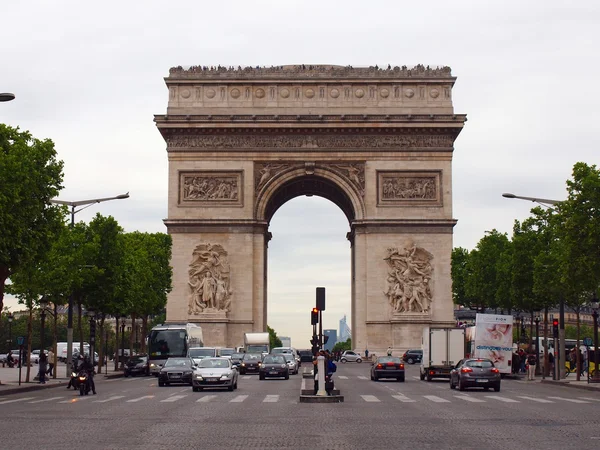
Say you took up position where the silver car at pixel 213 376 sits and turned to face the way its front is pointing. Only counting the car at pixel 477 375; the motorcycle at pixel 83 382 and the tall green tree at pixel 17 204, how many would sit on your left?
1

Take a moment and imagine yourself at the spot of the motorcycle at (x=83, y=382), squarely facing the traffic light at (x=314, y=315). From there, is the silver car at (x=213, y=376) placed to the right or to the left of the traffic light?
left

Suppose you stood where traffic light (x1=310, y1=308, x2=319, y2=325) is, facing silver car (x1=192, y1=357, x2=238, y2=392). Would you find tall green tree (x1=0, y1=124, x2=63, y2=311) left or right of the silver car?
left

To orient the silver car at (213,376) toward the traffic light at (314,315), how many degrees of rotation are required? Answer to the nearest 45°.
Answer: approximately 45° to its left

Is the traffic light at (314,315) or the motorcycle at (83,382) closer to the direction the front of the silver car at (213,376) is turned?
the traffic light

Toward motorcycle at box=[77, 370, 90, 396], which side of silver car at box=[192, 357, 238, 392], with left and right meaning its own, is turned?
right

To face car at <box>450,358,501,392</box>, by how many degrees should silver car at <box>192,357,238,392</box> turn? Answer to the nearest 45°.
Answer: approximately 90° to its left

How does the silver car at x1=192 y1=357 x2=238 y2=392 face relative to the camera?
toward the camera
